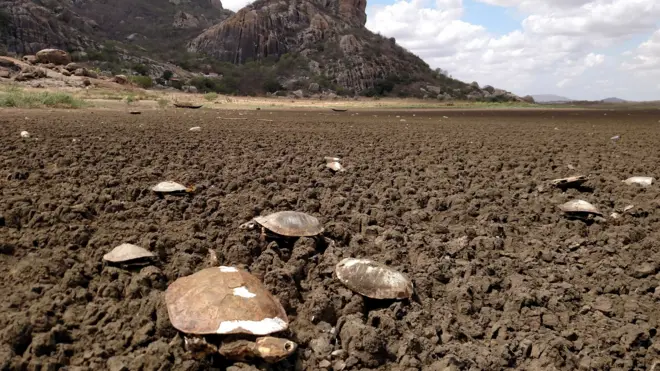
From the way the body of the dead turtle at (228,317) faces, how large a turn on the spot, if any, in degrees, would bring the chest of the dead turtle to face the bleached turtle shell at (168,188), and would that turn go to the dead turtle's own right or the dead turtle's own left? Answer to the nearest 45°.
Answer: approximately 135° to the dead turtle's own left

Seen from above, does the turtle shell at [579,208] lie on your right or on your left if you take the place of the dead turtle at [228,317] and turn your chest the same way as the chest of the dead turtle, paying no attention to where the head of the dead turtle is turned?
on your left

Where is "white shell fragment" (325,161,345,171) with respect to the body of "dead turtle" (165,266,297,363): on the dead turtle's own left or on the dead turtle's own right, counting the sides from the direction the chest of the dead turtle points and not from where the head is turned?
on the dead turtle's own left

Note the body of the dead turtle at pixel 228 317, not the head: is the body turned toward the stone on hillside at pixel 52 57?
no

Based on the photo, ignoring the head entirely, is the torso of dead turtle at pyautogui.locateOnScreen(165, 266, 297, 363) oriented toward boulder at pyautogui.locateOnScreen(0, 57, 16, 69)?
no

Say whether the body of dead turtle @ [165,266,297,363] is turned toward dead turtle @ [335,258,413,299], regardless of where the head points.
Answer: no

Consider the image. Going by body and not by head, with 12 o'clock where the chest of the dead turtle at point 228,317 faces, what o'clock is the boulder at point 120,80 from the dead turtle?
The boulder is roughly at 7 o'clock from the dead turtle.

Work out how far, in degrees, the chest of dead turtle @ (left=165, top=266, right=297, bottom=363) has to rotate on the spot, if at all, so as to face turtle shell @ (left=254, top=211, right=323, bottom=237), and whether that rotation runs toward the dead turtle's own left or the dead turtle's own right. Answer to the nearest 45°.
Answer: approximately 135° to the dead turtle's own left

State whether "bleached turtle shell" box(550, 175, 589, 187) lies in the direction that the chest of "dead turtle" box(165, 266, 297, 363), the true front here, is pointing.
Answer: no

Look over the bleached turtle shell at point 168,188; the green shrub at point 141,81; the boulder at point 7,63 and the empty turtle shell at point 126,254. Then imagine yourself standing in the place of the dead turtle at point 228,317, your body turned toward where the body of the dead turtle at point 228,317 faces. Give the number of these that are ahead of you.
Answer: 0

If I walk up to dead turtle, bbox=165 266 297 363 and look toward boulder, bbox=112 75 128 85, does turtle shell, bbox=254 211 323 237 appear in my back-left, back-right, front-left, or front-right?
front-right

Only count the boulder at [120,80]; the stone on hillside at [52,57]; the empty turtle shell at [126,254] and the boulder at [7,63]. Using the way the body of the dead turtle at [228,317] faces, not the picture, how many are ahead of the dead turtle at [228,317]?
0

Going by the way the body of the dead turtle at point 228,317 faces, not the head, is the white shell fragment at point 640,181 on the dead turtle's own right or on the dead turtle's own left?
on the dead turtle's own left

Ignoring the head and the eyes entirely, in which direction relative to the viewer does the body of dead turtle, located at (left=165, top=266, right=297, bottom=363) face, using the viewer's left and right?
facing the viewer and to the right of the viewer

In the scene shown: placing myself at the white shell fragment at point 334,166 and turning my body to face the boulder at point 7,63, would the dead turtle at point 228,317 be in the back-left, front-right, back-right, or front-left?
back-left

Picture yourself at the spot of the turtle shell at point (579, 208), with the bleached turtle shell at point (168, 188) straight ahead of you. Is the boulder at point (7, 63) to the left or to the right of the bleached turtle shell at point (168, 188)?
right

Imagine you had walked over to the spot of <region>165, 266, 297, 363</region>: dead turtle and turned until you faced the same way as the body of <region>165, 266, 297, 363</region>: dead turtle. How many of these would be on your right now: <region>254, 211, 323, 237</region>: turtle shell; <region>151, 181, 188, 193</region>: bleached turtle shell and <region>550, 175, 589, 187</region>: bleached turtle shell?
0
